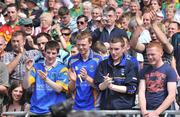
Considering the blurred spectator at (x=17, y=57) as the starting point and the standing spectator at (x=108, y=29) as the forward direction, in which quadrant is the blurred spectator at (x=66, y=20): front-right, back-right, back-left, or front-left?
front-left

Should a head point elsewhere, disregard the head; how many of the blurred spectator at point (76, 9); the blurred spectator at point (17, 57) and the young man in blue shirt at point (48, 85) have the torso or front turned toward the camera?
3

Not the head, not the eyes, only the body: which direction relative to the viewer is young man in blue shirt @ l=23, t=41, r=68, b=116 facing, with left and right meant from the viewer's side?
facing the viewer

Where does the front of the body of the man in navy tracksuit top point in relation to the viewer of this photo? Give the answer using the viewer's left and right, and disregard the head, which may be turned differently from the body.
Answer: facing the viewer and to the left of the viewer

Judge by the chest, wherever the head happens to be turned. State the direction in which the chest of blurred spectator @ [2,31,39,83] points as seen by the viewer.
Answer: toward the camera

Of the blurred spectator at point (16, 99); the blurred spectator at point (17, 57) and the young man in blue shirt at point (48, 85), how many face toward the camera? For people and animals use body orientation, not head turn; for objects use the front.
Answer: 3

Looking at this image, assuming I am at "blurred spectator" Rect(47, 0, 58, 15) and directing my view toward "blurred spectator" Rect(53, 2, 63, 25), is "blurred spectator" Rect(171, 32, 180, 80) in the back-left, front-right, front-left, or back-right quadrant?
front-left

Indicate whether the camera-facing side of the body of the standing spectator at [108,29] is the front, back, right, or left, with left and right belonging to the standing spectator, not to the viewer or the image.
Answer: front

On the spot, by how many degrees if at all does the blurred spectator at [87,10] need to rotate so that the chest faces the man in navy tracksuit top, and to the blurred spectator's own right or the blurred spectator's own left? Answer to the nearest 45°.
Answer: approximately 45° to the blurred spectator's own left

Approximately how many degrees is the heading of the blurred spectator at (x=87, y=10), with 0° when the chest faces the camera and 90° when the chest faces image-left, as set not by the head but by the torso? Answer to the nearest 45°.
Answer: approximately 45°

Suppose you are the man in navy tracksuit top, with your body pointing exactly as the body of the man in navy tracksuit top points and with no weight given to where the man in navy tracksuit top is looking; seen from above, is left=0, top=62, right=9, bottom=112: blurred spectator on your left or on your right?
on your right
